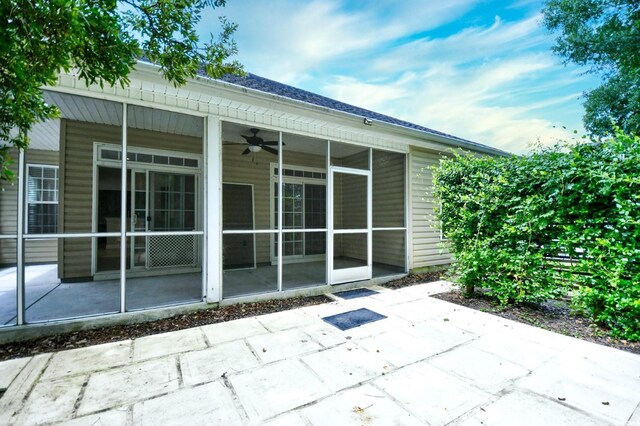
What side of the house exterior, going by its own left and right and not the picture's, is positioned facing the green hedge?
front

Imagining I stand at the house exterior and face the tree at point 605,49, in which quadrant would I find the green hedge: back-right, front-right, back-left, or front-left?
front-right

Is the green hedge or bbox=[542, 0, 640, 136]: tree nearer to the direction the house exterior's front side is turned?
the green hedge

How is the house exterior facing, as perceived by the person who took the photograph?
facing the viewer and to the right of the viewer

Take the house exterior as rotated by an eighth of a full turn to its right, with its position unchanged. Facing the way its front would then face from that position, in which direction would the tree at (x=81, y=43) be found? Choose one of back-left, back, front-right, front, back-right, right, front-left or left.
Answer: front

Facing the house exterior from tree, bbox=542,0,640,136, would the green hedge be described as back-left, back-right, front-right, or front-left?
front-left

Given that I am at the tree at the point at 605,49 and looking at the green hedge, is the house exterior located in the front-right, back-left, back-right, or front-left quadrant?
front-right
